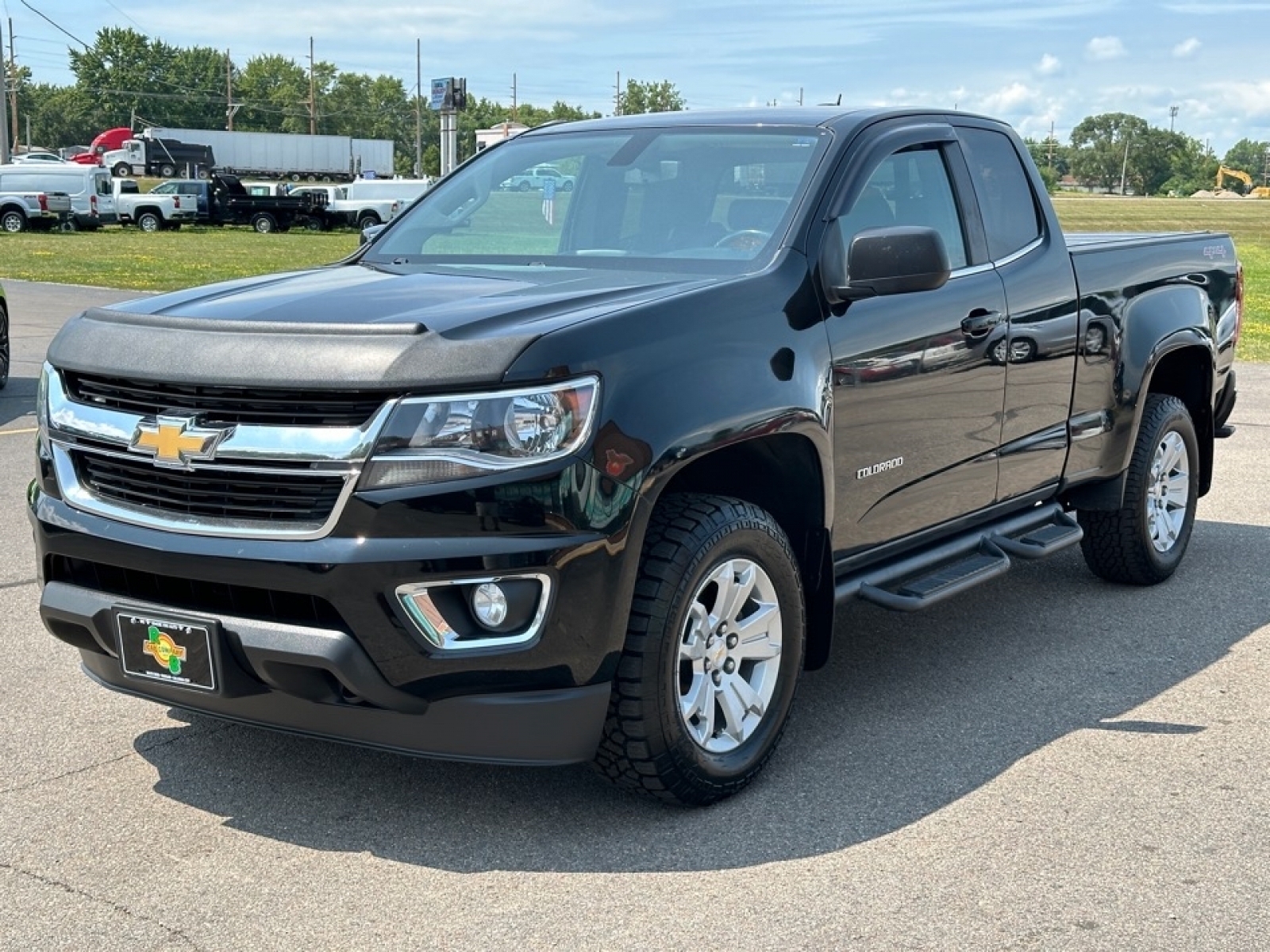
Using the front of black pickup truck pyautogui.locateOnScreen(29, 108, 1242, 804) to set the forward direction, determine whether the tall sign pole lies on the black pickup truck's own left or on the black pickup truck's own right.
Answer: on the black pickup truck's own right

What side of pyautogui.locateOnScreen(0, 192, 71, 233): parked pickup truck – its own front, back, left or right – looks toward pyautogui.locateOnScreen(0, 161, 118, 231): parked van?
right

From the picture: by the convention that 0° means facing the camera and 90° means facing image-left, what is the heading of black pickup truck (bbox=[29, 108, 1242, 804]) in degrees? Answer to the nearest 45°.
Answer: approximately 45°

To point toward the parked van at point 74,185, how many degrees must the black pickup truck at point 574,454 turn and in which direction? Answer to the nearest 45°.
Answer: approximately 135° to its right

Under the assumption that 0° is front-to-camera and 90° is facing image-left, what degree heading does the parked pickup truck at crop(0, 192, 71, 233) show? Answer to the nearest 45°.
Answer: approximately 135°

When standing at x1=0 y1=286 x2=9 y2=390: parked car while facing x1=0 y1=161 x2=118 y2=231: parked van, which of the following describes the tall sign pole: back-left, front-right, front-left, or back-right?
front-right

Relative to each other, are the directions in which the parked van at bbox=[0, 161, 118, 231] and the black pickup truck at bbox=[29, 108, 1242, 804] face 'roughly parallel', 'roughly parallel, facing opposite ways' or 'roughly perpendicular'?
roughly perpendicular

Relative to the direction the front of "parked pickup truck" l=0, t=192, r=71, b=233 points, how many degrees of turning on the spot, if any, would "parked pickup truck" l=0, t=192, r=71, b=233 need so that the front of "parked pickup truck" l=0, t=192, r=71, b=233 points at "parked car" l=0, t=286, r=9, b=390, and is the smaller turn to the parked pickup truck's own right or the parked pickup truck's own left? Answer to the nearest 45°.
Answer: approximately 135° to the parked pickup truck's own left

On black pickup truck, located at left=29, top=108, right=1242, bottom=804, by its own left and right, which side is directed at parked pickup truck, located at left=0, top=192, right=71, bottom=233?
right
